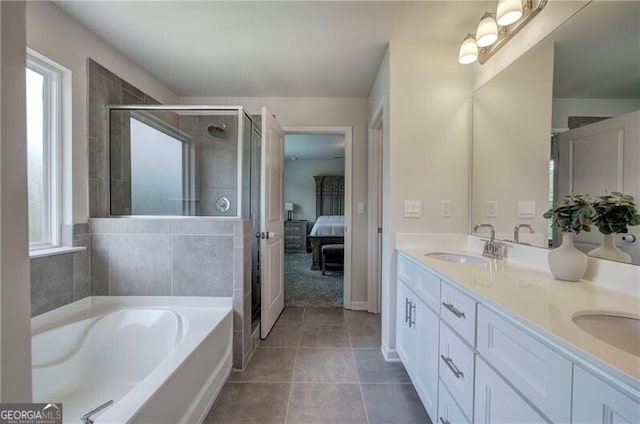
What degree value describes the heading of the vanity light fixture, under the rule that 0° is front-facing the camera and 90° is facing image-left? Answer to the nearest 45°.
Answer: approximately 45°

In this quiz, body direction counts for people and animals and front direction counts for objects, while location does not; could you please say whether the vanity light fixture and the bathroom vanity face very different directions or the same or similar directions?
same or similar directions

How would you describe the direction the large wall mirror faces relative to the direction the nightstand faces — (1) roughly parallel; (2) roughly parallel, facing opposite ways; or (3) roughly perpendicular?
roughly perpendicular

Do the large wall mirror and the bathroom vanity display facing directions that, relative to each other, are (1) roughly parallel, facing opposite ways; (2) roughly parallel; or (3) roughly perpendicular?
roughly parallel

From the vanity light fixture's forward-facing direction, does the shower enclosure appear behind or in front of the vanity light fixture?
in front

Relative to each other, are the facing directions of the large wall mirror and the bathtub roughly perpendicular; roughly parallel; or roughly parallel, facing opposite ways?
roughly parallel, facing opposite ways

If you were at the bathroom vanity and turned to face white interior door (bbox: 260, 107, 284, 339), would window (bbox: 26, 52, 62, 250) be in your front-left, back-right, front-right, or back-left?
front-left

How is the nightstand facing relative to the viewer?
toward the camera

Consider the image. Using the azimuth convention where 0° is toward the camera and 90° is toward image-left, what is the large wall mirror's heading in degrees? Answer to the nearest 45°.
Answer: approximately 45°

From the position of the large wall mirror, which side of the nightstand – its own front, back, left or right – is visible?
front

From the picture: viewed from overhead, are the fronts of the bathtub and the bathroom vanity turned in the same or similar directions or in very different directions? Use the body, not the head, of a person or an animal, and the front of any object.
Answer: very different directions

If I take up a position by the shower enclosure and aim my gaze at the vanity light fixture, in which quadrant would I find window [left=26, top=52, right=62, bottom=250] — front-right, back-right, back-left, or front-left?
back-right

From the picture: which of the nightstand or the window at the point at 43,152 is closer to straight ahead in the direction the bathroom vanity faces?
the window

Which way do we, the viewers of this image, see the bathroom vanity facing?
facing the viewer and to the left of the viewer

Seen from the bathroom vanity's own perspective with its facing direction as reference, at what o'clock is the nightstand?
The nightstand is roughly at 3 o'clock from the bathroom vanity.
